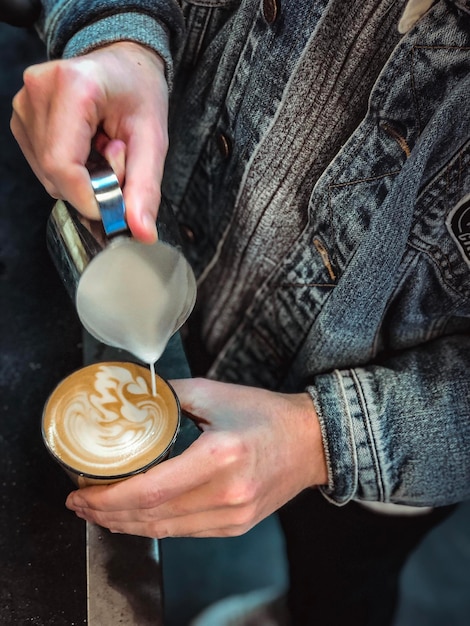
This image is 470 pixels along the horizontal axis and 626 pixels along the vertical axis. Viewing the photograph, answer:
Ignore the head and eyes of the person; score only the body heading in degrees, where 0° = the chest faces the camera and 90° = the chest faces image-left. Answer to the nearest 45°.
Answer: approximately 45°
